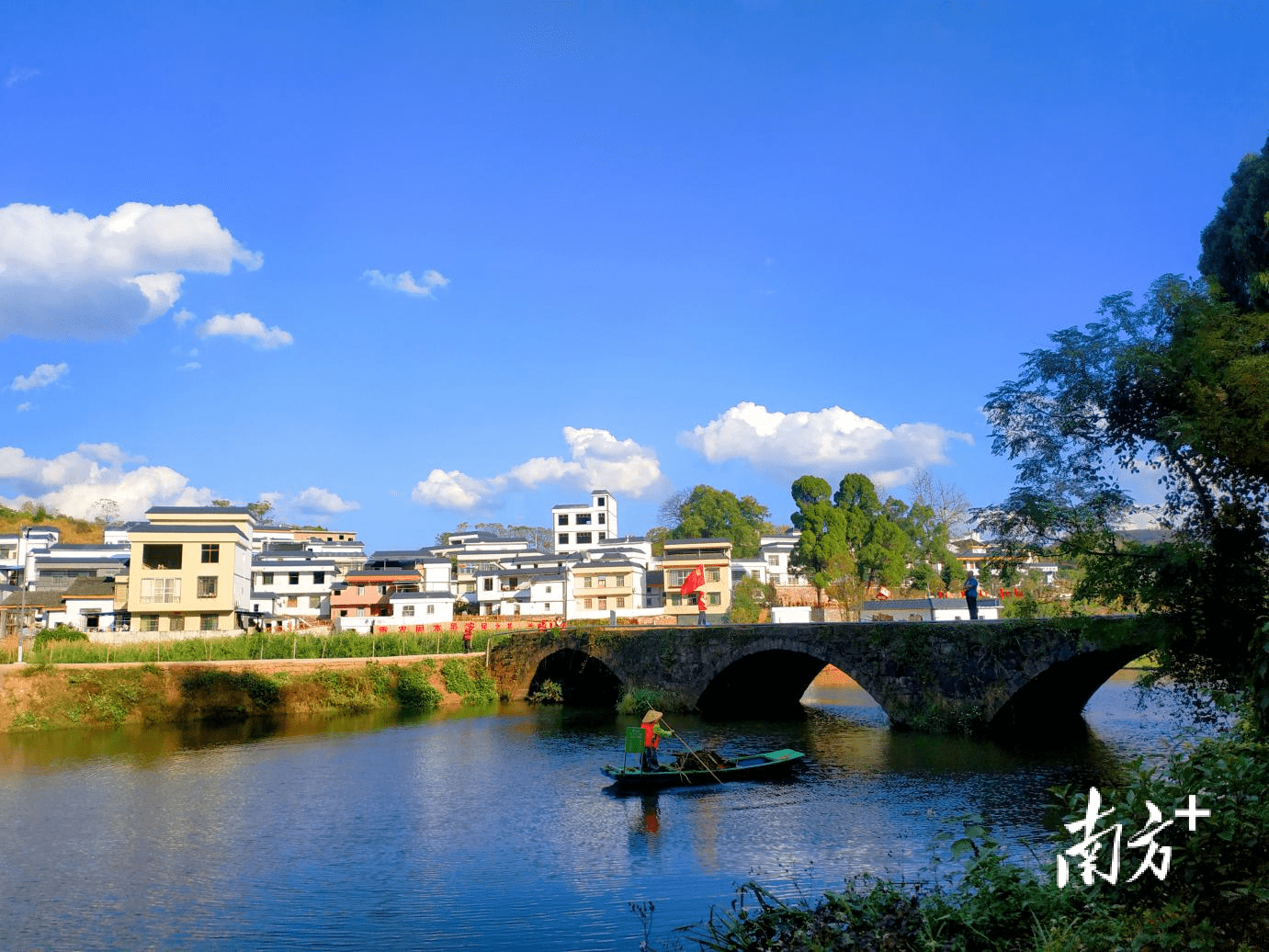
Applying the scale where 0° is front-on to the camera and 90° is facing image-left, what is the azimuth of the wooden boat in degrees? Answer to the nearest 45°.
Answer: approximately 270°

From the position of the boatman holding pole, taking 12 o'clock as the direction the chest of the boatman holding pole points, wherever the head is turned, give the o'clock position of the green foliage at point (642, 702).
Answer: The green foliage is roughly at 9 o'clock from the boatman holding pole.

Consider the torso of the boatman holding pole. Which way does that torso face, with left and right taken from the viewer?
facing to the right of the viewer

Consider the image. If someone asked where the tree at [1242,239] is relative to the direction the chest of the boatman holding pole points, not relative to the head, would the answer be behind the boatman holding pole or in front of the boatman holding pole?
in front

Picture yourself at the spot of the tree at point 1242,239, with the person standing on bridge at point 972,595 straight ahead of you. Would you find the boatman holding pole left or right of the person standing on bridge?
left
